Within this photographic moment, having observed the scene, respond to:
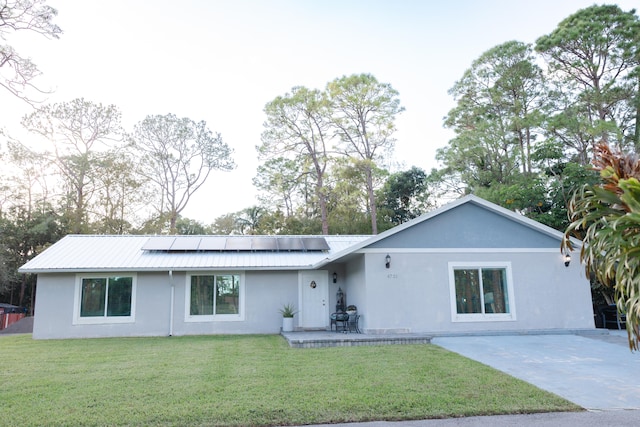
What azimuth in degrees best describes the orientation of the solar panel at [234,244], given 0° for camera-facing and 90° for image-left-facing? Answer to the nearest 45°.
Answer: approximately 0°

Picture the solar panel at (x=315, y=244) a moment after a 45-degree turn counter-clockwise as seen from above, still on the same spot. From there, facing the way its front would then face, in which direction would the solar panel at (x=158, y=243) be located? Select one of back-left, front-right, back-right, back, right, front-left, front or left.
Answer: back-right

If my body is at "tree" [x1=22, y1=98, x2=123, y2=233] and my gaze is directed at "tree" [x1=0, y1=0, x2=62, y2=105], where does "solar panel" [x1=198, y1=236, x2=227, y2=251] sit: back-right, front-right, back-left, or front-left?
front-left

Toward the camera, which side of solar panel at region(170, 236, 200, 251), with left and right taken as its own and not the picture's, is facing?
front

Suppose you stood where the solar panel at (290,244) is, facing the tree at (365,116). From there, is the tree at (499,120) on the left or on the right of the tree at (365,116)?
right

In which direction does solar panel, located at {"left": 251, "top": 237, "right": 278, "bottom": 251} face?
toward the camera

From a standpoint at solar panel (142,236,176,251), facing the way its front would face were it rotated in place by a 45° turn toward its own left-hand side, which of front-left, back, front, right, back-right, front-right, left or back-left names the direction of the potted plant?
front

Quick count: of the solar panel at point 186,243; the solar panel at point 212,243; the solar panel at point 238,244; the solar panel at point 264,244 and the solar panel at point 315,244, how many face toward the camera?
5

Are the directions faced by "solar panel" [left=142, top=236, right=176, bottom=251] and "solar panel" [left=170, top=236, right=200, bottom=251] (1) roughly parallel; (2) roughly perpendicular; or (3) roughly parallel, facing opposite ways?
roughly parallel

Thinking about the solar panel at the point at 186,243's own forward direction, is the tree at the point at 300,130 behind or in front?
behind

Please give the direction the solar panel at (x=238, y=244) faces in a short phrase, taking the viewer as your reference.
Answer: facing the viewer

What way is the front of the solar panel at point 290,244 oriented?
toward the camera

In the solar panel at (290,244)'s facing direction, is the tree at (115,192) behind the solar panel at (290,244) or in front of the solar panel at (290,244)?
behind

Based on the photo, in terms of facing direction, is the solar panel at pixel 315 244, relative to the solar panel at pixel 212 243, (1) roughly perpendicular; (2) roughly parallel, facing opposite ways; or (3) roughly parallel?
roughly parallel

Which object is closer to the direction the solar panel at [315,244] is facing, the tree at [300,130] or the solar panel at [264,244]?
the solar panel

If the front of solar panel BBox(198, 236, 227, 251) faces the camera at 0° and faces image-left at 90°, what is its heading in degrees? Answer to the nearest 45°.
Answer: approximately 0°

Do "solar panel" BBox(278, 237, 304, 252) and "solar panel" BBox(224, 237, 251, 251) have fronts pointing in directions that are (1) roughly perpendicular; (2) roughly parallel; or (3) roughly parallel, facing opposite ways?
roughly parallel
